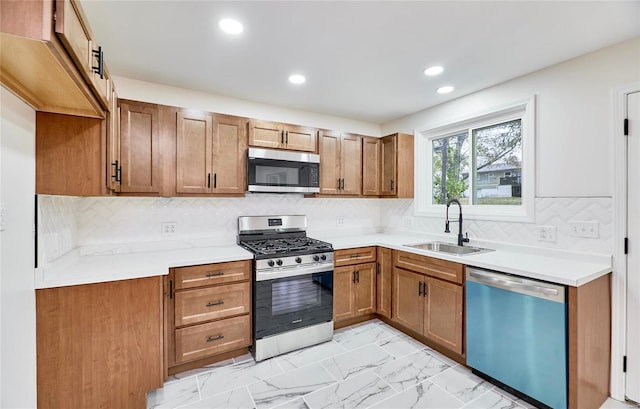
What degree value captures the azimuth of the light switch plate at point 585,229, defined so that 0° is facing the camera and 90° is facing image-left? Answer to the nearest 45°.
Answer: approximately 45°

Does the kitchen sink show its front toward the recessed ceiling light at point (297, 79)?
yes

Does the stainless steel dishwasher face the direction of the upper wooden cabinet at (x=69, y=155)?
yes

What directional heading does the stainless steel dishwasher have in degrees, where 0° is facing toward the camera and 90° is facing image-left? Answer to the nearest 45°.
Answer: approximately 45°
